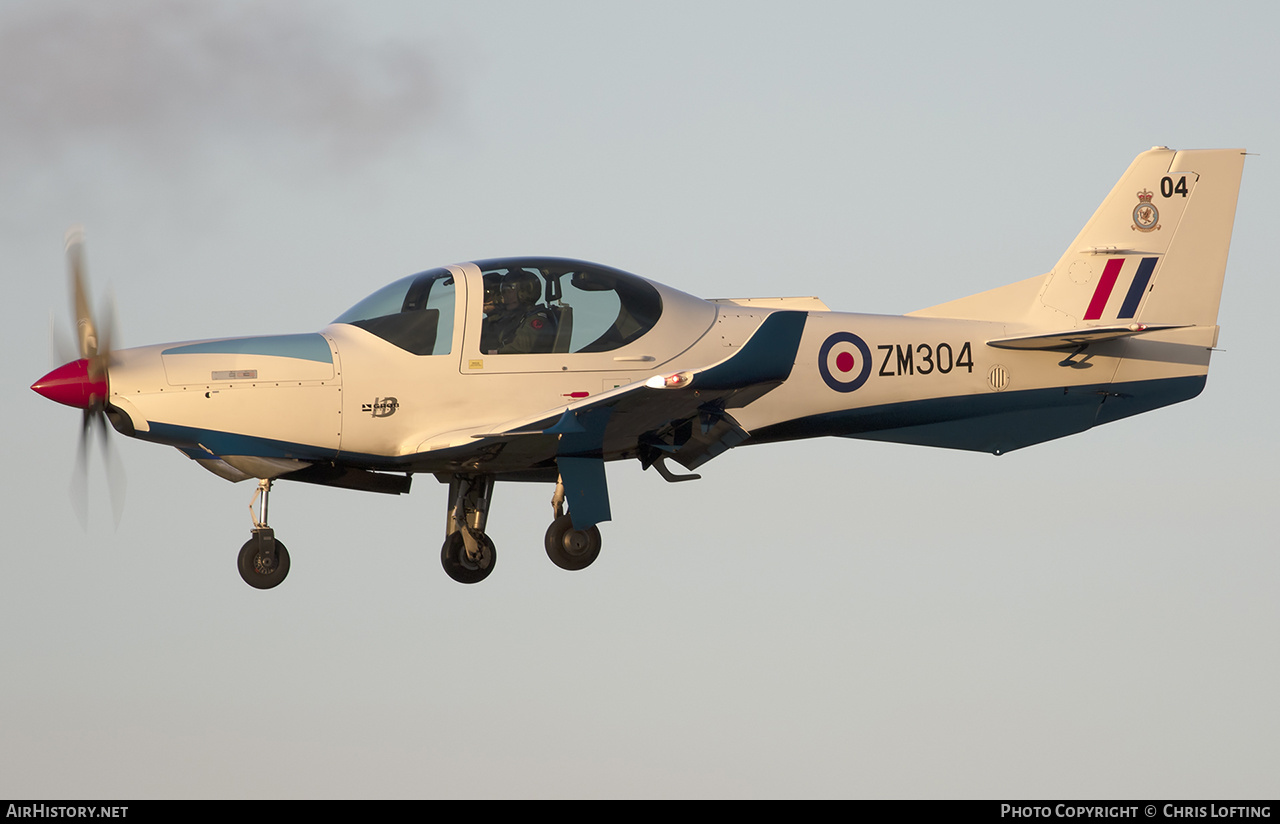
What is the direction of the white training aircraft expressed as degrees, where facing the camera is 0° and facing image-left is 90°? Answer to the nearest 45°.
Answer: approximately 90°

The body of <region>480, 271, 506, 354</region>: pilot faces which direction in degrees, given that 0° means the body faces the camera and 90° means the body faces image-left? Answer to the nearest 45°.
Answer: approximately 90°
